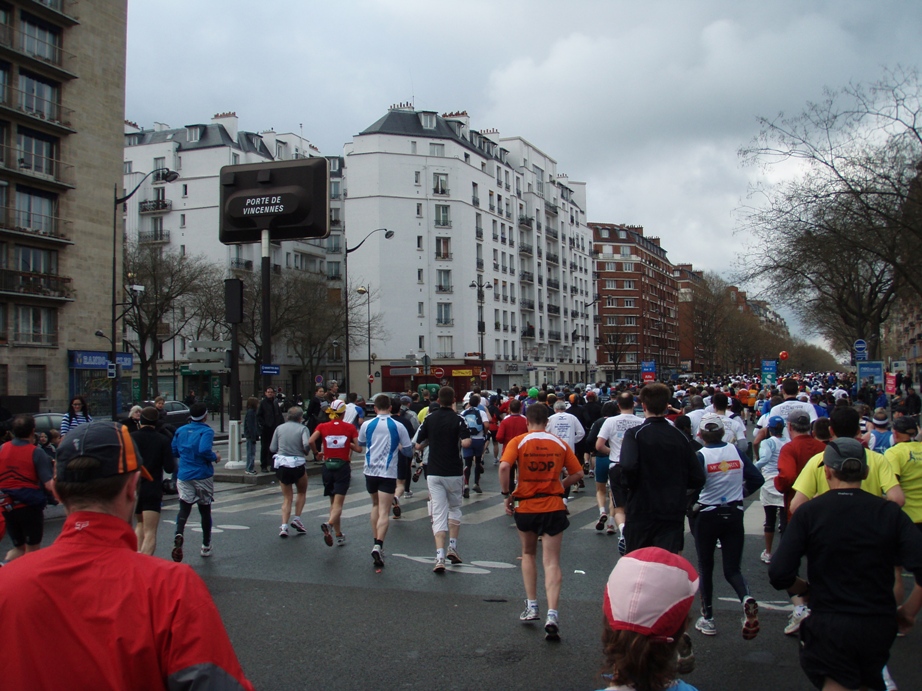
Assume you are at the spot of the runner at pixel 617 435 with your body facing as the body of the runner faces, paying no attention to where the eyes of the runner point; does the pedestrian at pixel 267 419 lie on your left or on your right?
on your left

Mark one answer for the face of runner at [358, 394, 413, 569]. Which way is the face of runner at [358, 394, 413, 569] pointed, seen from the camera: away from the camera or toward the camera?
away from the camera

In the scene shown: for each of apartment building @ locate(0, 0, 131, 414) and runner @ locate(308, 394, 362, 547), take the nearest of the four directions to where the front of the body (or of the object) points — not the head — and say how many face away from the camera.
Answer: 1

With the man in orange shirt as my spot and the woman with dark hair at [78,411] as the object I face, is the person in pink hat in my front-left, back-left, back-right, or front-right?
back-left

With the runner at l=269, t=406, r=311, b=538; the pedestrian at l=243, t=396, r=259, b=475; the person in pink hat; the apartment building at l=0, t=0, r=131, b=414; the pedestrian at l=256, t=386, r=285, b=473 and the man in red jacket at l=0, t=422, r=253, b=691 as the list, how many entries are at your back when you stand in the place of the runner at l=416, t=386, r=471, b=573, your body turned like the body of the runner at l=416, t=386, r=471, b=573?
2

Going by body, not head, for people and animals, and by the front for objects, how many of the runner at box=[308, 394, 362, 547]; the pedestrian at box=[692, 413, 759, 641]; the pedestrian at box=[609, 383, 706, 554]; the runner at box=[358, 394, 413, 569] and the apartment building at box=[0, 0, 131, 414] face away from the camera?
4

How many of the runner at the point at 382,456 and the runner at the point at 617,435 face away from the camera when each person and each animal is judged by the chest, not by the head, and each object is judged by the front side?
2

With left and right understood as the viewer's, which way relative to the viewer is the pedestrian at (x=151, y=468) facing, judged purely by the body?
facing away from the viewer and to the right of the viewer

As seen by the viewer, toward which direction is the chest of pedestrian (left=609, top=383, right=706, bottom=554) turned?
away from the camera

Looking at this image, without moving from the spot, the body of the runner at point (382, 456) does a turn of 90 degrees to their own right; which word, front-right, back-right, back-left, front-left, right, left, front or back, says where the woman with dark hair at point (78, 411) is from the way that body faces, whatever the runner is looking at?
back-left

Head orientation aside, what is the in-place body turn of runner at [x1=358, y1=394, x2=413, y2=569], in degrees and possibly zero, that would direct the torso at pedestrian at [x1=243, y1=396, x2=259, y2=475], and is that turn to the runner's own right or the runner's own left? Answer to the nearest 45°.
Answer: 0° — they already face them

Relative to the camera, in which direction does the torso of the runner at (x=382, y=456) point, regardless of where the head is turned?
away from the camera

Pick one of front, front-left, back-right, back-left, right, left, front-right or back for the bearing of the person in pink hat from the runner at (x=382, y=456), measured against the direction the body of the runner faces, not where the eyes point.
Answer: back

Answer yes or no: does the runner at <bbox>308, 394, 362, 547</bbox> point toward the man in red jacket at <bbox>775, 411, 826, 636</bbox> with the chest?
no

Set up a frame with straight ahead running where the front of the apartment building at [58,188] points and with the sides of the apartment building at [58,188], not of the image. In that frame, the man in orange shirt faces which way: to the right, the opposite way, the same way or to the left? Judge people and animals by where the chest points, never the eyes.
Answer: to the left

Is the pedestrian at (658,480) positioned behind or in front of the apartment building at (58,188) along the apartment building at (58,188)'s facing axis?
in front

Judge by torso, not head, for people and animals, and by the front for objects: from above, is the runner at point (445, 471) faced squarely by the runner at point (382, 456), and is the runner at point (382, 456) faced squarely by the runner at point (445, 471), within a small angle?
no

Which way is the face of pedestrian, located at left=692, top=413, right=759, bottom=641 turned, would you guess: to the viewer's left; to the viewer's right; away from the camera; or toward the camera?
away from the camera

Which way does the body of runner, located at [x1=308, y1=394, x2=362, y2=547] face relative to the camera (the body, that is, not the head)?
away from the camera

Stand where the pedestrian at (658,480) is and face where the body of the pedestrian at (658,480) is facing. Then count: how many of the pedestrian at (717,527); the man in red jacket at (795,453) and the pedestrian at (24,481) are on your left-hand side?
1

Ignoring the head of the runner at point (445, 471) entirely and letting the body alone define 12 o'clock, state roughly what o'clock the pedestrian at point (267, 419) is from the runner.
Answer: The pedestrian is roughly at 11 o'clock from the runner.

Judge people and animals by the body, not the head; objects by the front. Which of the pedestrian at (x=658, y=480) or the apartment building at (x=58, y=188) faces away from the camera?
the pedestrian

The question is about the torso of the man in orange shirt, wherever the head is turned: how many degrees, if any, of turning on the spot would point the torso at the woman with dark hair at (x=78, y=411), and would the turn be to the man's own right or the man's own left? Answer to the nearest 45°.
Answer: approximately 45° to the man's own left

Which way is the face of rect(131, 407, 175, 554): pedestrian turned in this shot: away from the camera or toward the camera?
away from the camera
